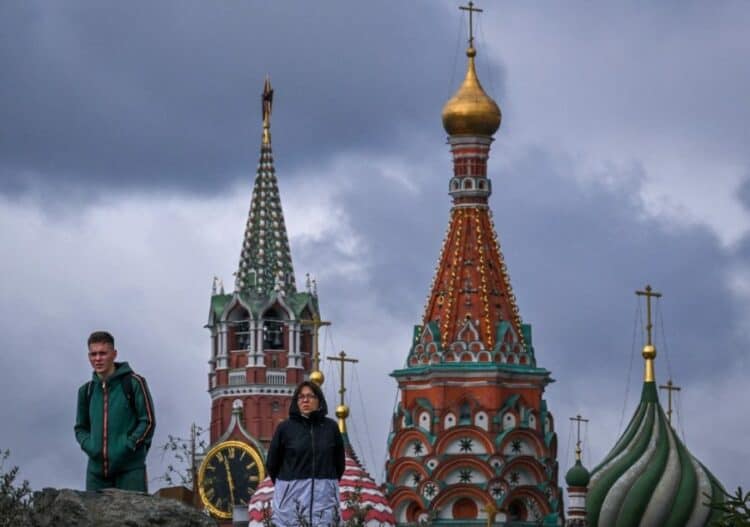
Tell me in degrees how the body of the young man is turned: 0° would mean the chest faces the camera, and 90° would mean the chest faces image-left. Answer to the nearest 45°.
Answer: approximately 45°

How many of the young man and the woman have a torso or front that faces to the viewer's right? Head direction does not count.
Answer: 0

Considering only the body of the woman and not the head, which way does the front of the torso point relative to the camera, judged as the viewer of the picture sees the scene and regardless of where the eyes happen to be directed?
toward the camera

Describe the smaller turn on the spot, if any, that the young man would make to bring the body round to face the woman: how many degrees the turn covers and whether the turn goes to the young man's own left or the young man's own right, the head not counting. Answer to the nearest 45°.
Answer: approximately 135° to the young man's own left

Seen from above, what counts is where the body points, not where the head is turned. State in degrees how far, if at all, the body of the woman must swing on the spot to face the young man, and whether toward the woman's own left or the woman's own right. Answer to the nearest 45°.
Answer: approximately 90° to the woman's own right

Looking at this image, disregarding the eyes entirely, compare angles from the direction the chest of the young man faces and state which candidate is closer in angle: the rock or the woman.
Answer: the rock

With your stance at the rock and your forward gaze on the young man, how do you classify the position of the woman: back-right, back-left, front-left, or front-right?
front-right
